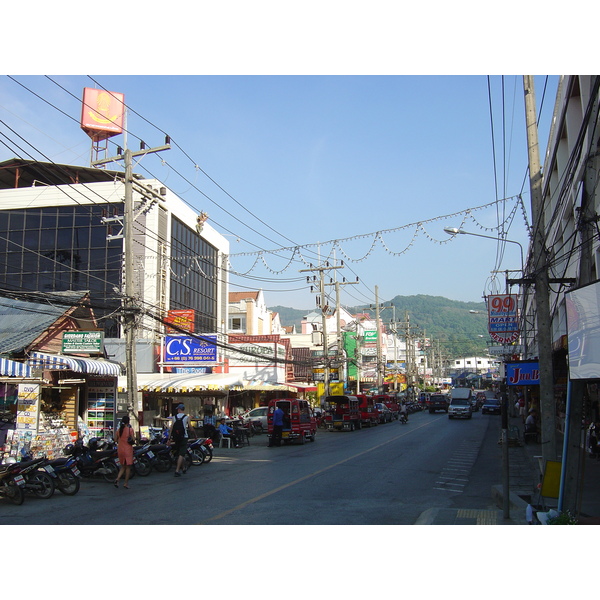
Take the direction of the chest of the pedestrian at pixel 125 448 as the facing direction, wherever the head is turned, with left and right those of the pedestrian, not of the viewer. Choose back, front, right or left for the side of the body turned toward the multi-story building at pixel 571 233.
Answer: right

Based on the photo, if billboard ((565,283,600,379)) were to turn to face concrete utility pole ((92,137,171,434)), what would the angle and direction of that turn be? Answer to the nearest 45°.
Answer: approximately 90° to its right

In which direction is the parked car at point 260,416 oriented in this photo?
to the viewer's left

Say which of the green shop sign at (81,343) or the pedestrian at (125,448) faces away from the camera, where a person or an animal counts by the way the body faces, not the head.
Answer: the pedestrian

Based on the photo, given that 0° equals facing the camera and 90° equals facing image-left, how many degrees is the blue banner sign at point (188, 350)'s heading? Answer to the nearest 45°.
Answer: approximately 0°

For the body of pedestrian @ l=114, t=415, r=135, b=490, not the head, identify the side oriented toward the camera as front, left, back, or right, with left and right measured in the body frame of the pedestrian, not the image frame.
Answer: back

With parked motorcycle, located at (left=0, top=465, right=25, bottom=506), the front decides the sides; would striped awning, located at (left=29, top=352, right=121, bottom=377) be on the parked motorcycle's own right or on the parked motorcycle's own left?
on the parked motorcycle's own right

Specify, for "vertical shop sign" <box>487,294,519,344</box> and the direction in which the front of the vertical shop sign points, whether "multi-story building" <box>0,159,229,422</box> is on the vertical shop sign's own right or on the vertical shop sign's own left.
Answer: on the vertical shop sign's own right
